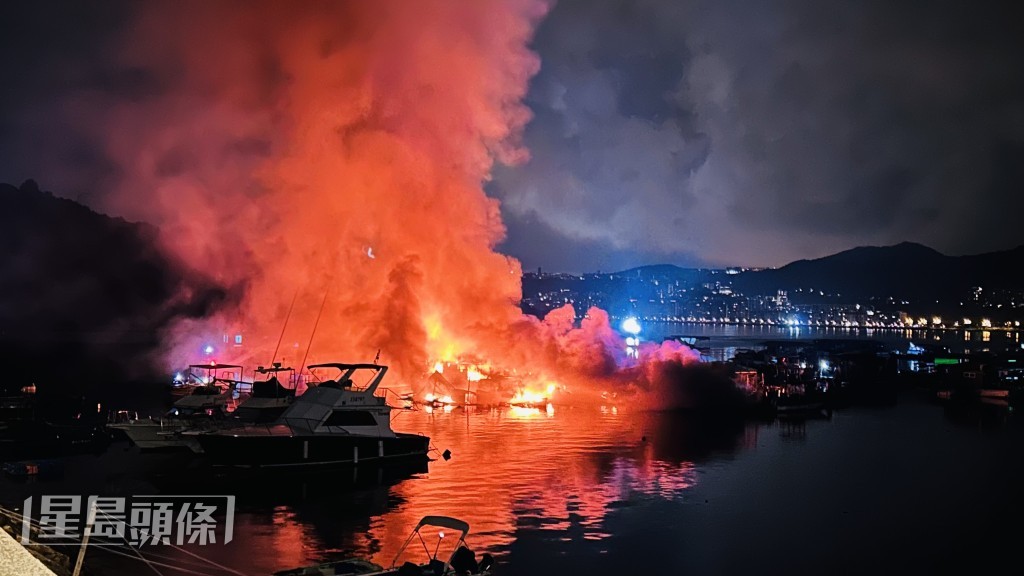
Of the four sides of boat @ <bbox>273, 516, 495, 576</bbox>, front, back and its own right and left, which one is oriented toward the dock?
front

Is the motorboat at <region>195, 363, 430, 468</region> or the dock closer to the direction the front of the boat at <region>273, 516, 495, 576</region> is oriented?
the dock

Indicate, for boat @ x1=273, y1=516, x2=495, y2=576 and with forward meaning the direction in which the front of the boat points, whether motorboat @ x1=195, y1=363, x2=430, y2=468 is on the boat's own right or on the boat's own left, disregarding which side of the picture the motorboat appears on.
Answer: on the boat's own right

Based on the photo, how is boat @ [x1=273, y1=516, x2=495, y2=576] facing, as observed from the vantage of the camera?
facing to the left of the viewer
